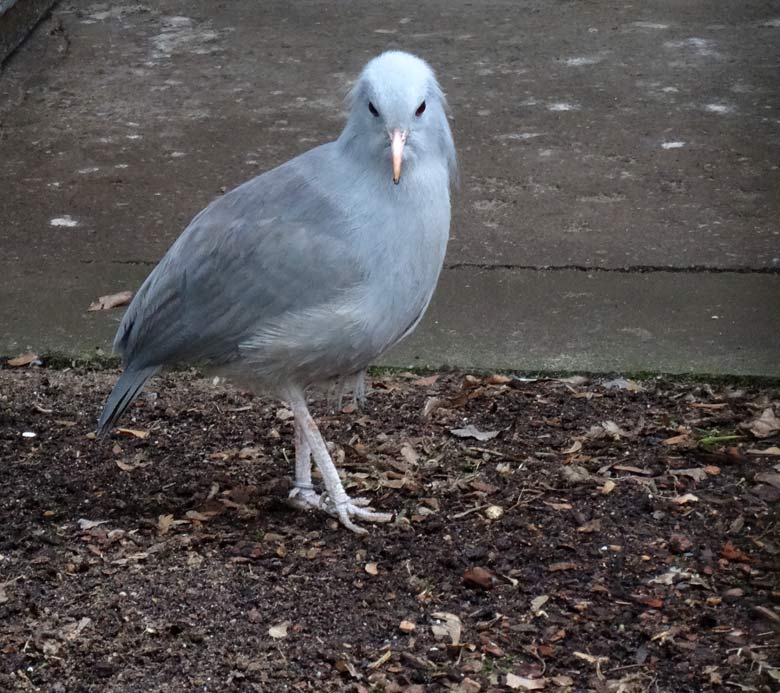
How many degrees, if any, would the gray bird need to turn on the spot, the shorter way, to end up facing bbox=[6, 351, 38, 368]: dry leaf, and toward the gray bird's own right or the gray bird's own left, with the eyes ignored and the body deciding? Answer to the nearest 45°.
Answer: approximately 180°

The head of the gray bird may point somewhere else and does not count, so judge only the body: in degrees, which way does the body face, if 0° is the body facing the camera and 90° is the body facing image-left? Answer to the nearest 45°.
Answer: approximately 315°

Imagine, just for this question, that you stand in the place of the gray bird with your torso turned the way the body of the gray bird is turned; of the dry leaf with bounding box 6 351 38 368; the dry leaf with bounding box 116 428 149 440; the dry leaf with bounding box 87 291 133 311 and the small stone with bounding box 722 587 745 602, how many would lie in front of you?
1

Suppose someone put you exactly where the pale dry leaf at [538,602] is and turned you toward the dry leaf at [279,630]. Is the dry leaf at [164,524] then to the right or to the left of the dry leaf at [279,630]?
right

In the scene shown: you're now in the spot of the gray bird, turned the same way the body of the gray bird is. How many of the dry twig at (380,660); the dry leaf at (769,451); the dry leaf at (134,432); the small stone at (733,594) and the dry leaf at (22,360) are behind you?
2

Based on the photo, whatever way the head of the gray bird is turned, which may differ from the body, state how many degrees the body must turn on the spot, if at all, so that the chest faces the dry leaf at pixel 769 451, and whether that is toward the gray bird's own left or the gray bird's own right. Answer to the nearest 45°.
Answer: approximately 45° to the gray bird's own left

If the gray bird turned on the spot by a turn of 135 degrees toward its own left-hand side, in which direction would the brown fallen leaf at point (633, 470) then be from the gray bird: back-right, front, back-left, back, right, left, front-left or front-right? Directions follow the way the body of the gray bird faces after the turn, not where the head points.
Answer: right

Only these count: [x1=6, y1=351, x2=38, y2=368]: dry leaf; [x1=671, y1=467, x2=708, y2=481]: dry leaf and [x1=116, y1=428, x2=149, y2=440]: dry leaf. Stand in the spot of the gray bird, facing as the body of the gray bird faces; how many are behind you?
2

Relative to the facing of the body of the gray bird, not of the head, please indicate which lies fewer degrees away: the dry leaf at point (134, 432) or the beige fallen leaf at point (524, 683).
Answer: the beige fallen leaf

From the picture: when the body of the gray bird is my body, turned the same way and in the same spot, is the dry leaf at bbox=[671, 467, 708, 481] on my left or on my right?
on my left

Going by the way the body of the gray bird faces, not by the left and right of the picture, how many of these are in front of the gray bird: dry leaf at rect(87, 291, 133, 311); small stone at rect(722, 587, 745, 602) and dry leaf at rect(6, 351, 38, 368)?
1

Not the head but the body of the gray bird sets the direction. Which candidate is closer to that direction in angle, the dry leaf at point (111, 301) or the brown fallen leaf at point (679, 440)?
the brown fallen leaf
